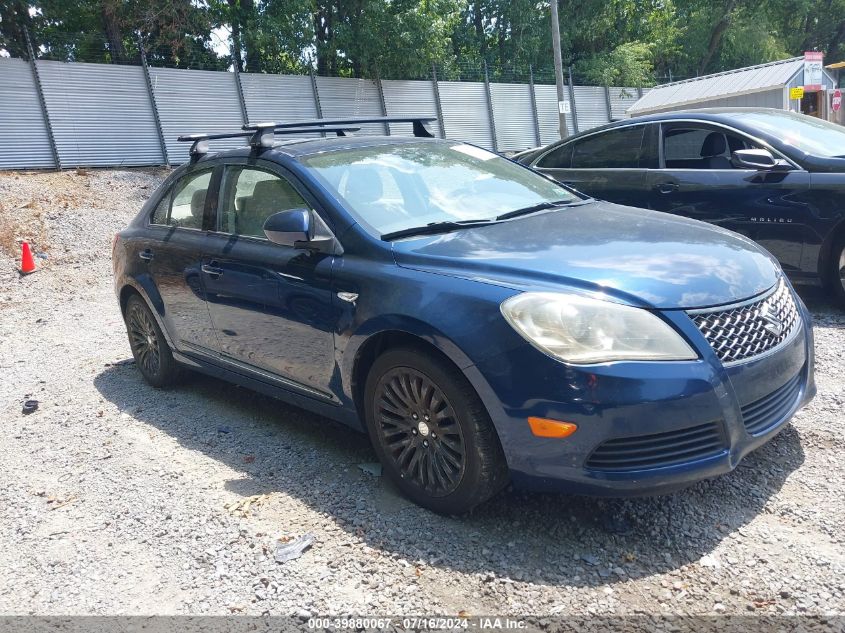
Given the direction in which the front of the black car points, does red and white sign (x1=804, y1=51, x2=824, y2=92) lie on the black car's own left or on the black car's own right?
on the black car's own left

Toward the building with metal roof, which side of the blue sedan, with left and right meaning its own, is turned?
left

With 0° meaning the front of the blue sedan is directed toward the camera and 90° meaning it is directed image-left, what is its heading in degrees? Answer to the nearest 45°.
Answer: approximately 315°

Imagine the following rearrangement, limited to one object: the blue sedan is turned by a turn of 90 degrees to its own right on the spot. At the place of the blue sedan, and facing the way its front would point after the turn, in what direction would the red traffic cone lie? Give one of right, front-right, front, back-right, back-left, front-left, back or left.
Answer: right

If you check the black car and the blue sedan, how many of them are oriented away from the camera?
0

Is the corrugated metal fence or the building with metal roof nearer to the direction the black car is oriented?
the building with metal roof

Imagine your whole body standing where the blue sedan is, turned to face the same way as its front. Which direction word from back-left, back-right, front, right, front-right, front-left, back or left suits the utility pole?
back-left

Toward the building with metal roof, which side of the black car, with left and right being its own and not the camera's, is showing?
left

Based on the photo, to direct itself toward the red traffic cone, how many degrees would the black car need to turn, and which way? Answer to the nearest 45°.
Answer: approximately 180°

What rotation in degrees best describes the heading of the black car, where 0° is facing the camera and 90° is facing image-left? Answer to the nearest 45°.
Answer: approximately 270°
